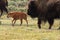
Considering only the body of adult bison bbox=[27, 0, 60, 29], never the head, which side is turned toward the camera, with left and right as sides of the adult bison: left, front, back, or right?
left
